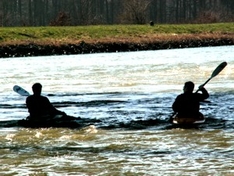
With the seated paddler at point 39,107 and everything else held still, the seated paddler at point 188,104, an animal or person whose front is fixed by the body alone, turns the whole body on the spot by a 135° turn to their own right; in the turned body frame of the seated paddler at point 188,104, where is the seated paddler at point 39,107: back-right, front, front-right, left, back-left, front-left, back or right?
back-right

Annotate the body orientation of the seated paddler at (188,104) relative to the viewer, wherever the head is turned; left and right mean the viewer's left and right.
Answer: facing away from the viewer

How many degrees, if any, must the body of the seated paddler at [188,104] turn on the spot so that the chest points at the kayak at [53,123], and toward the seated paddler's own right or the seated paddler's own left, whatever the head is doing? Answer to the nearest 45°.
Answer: approximately 90° to the seated paddler's own left
